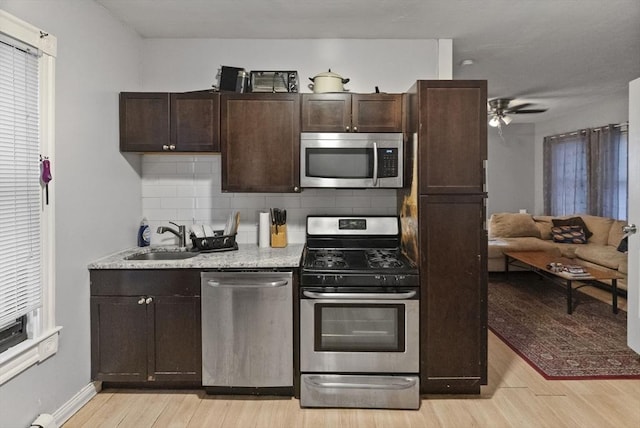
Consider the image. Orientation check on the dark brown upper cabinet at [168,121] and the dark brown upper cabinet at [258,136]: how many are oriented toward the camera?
2

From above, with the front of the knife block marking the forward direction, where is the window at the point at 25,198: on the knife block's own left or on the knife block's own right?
on the knife block's own right

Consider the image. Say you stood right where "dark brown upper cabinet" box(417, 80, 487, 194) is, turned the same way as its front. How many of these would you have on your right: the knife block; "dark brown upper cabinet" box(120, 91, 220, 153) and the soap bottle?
3

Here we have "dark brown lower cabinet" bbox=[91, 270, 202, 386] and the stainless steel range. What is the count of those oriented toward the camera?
2

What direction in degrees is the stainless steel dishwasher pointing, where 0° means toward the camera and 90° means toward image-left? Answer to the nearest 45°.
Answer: approximately 0°

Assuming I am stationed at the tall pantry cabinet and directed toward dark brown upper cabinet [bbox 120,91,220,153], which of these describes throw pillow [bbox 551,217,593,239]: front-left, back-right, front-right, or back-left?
back-right

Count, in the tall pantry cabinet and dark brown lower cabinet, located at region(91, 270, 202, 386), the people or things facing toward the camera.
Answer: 2

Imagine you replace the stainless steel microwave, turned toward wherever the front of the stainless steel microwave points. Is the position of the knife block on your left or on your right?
on your right
